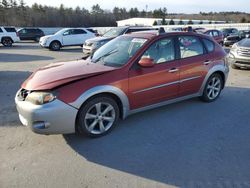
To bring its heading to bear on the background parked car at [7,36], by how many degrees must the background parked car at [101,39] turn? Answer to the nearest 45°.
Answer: approximately 90° to its right

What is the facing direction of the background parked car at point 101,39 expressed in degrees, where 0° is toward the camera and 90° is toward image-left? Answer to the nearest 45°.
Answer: approximately 45°

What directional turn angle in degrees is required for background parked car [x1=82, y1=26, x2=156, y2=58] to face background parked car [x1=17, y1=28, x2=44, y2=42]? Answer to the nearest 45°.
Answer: approximately 90° to its right

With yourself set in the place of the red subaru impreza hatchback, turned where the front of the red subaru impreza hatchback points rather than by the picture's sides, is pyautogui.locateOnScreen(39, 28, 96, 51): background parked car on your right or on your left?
on your right

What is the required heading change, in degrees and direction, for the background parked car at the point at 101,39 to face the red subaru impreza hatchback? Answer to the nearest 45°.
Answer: approximately 45° to its left

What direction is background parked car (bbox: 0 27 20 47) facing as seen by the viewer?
to the viewer's left

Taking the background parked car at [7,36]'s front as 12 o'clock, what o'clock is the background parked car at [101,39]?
the background parked car at [101,39] is roughly at 8 o'clock from the background parked car at [7,36].

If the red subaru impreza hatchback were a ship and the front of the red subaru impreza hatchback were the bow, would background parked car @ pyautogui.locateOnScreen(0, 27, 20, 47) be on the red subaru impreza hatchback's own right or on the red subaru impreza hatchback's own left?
on the red subaru impreza hatchback's own right

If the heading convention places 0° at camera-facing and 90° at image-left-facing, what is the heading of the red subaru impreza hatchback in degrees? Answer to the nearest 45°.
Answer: approximately 45°
